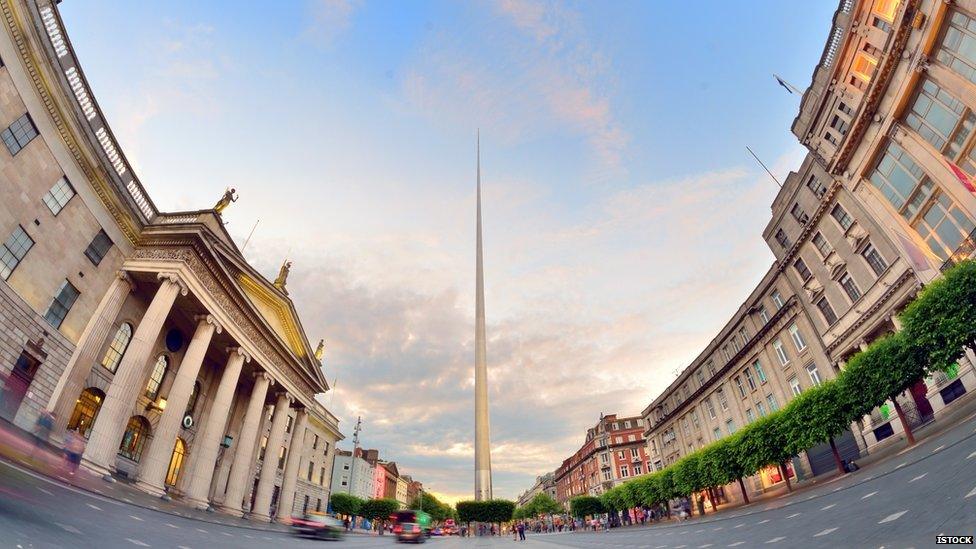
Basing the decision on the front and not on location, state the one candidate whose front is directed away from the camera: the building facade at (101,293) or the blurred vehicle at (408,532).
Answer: the blurred vehicle

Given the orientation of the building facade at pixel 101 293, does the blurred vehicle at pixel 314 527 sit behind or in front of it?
in front

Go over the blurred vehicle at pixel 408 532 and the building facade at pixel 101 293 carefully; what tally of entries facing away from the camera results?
1

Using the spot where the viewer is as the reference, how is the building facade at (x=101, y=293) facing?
facing the viewer and to the right of the viewer

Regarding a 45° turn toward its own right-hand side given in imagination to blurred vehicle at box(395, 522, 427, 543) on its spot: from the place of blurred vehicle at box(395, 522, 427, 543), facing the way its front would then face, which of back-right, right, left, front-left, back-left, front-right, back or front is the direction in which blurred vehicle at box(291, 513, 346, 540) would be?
back

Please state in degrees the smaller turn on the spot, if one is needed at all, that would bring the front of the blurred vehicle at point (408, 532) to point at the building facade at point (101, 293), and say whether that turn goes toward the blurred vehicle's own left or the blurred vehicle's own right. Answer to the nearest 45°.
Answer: approximately 135° to the blurred vehicle's own left

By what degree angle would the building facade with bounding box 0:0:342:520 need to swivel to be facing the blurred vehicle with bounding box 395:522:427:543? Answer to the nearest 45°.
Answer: approximately 45° to its left

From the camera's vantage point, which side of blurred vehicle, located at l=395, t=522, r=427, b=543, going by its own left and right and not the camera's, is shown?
back

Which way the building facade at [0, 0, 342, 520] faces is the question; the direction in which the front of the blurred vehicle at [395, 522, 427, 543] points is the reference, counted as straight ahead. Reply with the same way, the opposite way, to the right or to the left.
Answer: to the right
